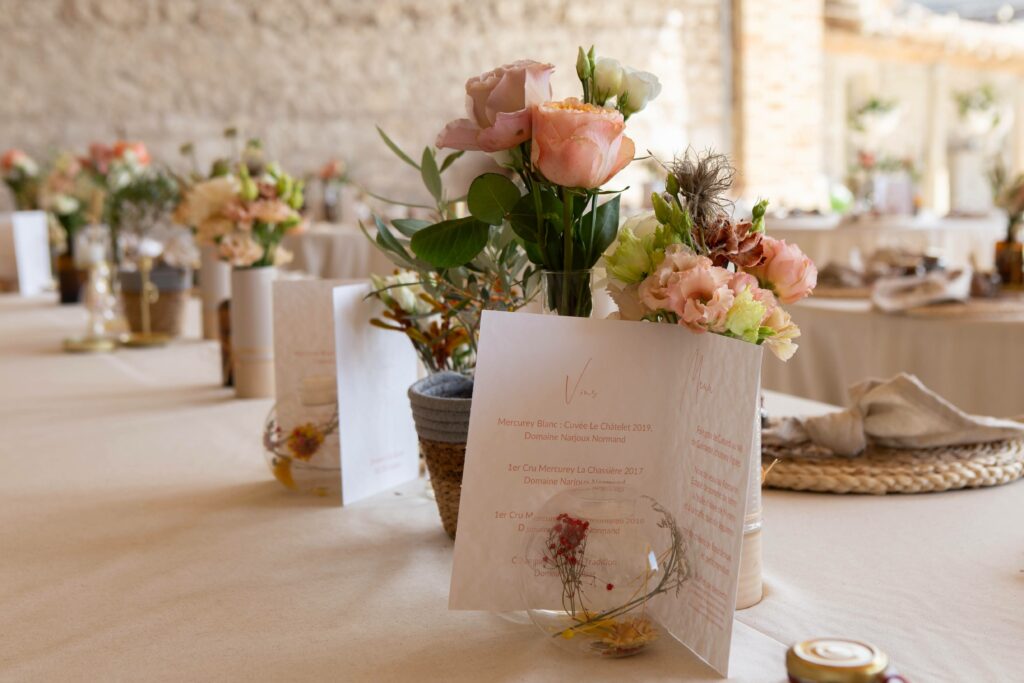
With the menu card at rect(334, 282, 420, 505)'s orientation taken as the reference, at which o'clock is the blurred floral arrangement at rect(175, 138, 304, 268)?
The blurred floral arrangement is roughly at 7 o'clock from the menu card.

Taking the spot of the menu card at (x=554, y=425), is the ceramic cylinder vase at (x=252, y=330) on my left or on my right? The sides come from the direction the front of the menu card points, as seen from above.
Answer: on my right

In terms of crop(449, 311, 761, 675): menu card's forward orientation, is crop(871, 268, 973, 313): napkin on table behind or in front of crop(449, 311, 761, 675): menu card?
behind

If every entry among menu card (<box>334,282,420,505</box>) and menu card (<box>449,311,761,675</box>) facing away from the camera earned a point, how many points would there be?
0

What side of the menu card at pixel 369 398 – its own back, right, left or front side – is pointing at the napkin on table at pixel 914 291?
left

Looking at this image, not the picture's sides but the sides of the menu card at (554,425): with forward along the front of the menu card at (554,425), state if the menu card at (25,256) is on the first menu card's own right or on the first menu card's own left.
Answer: on the first menu card's own right

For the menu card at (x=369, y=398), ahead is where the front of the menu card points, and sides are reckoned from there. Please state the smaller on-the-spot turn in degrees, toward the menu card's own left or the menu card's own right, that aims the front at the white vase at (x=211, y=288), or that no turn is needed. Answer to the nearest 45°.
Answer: approximately 135° to the menu card's own left

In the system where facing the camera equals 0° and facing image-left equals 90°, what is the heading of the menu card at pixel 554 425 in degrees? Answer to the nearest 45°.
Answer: approximately 45°

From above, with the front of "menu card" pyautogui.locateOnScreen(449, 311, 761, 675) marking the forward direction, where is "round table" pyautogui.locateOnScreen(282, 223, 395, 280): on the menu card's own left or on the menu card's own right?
on the menu card's own right

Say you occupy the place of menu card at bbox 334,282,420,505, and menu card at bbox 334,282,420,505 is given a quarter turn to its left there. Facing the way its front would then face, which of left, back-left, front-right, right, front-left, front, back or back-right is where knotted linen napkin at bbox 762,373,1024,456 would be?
front-right

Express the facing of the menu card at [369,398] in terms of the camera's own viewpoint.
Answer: facing the viewer and to the right of the viewer

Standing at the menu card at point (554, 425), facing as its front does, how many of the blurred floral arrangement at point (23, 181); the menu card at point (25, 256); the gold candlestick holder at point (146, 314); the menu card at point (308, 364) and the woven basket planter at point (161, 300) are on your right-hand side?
5

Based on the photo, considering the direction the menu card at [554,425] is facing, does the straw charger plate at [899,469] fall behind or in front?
behind
